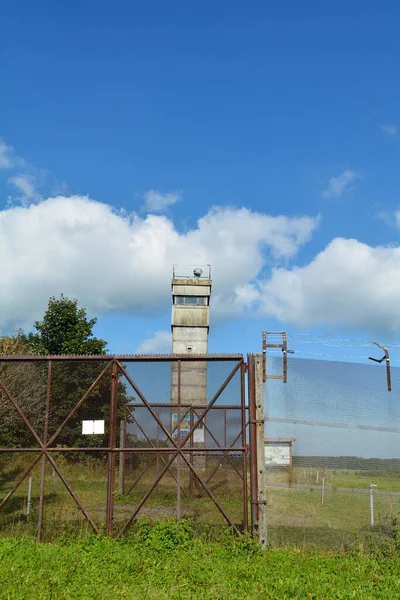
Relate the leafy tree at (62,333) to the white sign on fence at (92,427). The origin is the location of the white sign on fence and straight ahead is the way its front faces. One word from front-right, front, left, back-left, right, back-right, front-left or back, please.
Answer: back

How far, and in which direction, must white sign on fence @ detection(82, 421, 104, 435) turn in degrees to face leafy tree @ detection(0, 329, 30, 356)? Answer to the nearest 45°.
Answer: approximately 180°

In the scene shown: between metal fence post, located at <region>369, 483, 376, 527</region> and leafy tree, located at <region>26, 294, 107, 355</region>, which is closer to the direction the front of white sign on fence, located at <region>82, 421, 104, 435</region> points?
the metal fence post

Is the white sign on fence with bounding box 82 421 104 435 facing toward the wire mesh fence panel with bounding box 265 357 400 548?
no

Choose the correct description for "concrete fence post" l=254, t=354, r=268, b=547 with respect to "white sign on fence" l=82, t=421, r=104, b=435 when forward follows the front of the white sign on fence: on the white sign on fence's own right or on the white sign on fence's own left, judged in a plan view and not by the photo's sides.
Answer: on the white sign on fence's own left

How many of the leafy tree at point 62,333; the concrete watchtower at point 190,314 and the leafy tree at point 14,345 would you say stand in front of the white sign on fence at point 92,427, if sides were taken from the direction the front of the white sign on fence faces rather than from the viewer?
0

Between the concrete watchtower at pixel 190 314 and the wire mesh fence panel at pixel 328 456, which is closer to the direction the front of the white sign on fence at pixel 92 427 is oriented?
the wire mesh fence panel

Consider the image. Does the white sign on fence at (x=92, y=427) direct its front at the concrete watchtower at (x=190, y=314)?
no

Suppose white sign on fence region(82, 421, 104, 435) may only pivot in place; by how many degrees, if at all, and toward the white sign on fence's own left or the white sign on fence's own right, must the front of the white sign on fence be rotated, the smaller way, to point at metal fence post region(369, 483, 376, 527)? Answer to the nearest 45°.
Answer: approximately 90° to the white sign on fence's own left

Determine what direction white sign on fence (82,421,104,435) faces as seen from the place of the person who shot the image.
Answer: facing the viewer
